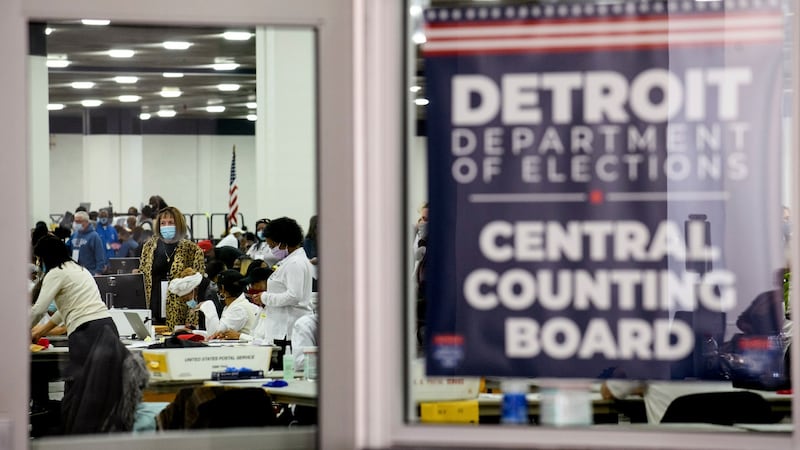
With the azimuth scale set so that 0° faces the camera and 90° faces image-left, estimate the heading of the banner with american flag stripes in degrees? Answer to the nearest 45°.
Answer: approximately 0°

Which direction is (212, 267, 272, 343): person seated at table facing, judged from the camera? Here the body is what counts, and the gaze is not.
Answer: to the viewer's left

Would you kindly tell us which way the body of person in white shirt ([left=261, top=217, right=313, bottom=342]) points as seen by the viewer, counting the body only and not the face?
to the viewer's left

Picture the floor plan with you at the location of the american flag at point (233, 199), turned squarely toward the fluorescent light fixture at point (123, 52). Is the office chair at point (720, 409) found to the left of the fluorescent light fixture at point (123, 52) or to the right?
left

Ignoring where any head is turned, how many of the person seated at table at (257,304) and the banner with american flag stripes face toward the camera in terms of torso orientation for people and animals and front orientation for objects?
1

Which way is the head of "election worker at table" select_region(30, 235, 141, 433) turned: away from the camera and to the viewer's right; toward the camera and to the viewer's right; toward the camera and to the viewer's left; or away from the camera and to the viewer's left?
away from the camera and to the viewer's left

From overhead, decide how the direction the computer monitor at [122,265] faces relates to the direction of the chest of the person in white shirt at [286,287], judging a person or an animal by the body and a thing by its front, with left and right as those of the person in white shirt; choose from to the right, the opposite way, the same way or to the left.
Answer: to the right

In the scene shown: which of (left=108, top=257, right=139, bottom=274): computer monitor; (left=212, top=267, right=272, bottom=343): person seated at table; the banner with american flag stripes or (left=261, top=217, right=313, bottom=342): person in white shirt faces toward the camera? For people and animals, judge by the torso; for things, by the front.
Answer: the banner with american flag stripes

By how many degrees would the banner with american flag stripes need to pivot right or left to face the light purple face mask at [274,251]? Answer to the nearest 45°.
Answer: approximately 135° to its right

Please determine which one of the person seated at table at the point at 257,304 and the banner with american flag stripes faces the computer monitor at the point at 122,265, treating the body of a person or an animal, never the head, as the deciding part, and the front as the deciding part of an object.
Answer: the person seated at table

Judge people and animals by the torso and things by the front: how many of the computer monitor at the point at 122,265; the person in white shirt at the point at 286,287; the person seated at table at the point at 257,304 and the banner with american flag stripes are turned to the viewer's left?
2

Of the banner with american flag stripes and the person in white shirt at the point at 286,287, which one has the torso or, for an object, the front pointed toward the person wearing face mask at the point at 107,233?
the person in white shirt

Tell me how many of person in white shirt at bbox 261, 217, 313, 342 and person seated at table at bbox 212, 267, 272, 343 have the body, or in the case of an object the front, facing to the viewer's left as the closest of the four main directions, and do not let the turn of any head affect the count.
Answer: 2

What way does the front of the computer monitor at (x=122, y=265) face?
away from the camera
